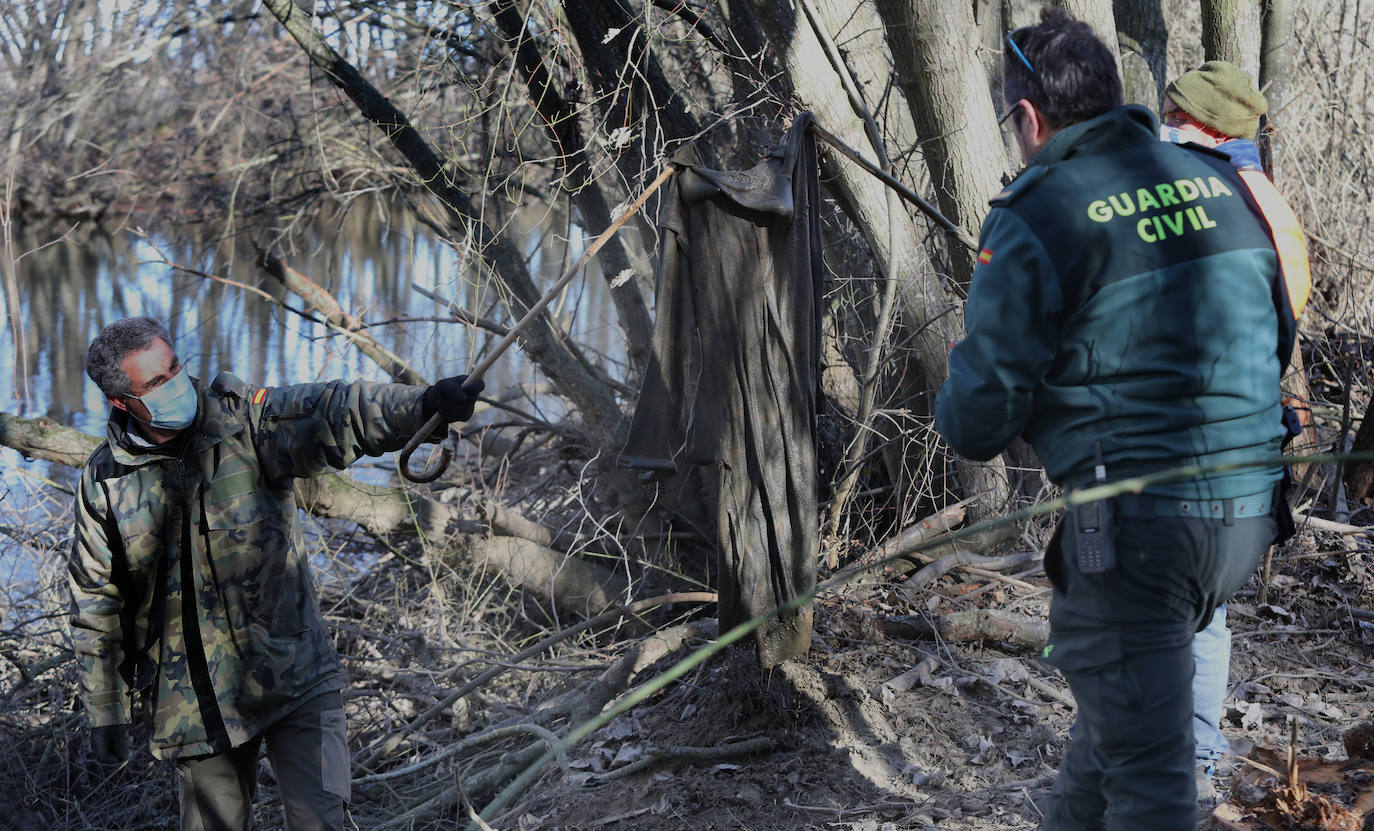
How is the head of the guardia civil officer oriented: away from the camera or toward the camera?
away from the camera

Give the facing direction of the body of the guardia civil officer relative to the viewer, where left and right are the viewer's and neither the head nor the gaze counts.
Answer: facing away from the viewer and to the left of the viewer

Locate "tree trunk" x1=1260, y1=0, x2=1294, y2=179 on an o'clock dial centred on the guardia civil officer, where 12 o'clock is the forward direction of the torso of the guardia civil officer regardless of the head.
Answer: The tree trunk is roughly at 2 o'clock from the guardia civil officer.

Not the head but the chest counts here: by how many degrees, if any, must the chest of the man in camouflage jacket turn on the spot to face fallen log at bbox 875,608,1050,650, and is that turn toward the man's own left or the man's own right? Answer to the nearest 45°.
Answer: approximately 90° to the man's own left

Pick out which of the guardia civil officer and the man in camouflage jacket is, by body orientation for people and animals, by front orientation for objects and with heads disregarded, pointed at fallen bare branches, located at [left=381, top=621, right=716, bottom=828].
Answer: the guardia civil officer

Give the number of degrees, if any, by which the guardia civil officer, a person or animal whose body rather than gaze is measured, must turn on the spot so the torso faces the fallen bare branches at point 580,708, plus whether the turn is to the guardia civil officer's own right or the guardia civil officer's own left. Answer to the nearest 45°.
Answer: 0° — they already face it

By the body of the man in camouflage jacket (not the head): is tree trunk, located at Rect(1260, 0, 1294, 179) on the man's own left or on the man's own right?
on the man's own left

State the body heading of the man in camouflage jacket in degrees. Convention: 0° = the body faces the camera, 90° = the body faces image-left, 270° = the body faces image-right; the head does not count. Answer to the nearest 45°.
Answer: approximately 0°
